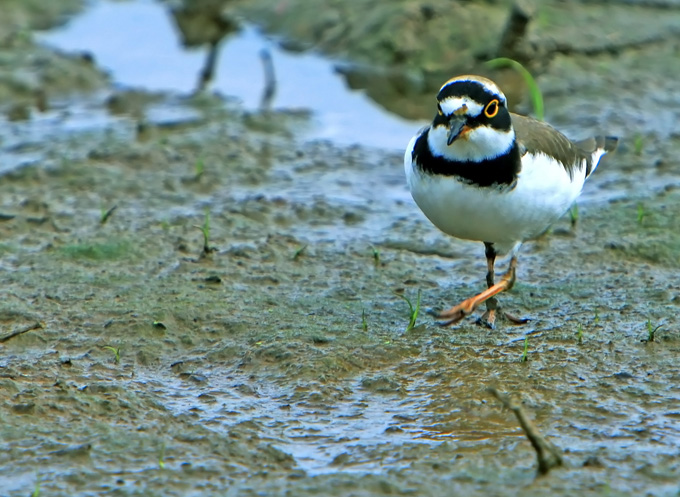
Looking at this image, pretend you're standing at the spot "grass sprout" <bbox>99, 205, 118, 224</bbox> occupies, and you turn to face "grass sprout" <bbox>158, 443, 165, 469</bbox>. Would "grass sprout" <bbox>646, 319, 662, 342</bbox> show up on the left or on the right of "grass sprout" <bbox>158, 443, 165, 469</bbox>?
left

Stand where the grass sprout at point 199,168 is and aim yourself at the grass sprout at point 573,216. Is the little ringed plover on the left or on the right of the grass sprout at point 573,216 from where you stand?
right

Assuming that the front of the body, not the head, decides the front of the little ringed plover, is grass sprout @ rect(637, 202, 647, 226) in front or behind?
behind

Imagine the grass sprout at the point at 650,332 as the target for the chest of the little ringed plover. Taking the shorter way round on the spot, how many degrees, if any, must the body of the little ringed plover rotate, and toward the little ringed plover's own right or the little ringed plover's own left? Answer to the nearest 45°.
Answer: approximately 135° to the little ringed plover's own left

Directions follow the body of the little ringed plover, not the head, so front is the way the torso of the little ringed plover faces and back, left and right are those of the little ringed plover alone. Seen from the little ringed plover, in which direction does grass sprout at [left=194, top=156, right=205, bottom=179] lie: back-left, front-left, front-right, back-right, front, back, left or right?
right

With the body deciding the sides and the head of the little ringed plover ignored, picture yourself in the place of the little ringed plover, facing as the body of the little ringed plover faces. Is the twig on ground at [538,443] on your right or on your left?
on your left

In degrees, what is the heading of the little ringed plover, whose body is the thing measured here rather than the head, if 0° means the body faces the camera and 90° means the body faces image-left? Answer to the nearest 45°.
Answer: approximately 45°

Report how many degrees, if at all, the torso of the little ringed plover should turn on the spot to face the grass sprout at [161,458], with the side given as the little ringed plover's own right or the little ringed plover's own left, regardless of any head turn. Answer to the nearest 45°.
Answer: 0° — it already faces it

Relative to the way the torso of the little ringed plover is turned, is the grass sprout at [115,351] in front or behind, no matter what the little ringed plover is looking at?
in front

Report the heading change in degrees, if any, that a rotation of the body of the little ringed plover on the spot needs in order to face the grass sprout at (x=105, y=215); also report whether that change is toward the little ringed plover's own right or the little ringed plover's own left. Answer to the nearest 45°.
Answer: approximately 90° to the little ringed plover's own right

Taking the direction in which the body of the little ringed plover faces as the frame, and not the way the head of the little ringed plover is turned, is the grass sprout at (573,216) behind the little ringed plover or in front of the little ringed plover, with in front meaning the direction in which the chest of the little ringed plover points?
behind

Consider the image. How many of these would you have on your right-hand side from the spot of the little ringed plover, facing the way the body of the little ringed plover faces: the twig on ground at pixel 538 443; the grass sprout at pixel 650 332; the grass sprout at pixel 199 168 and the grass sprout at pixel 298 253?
2

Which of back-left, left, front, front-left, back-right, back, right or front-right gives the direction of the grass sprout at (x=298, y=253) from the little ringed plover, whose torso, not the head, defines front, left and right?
right
